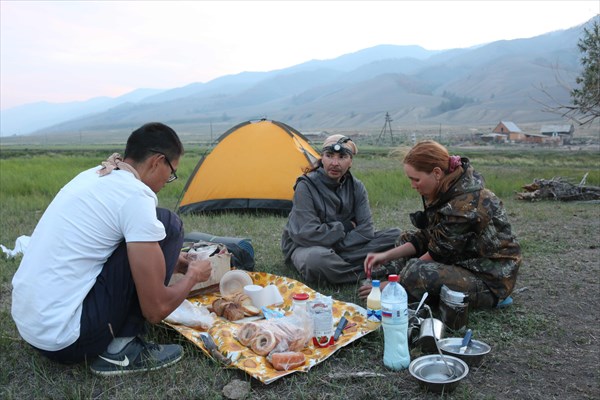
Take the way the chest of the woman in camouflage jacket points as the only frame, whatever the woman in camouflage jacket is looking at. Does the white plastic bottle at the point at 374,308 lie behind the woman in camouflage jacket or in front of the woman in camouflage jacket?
in front

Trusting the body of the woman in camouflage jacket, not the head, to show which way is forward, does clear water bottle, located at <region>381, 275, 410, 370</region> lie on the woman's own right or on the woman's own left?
on the woman's own left

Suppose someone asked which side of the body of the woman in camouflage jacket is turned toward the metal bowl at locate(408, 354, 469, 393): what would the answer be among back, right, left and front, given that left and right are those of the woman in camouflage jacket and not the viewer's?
left

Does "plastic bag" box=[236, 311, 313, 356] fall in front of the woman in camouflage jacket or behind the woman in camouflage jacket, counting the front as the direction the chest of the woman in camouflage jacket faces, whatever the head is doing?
in front

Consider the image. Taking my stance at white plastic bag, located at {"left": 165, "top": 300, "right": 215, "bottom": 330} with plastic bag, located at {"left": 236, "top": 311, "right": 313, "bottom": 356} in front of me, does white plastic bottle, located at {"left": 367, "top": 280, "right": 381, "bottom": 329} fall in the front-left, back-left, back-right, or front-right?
front-left

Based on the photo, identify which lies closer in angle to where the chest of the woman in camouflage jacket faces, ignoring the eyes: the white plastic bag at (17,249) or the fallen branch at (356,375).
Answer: the white plastic bag

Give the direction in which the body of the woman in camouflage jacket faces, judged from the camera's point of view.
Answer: to the viewer's left

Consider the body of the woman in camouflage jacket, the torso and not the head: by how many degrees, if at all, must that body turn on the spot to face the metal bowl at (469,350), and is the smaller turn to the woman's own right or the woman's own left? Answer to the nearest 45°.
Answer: approximately 90° to the woman's own left

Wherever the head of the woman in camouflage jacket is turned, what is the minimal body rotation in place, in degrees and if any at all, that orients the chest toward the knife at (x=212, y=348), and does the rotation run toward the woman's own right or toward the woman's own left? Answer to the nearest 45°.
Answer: approximately 45° to the woman's own left

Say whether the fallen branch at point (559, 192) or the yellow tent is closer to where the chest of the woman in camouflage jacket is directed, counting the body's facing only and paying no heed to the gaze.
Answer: the yellow tent

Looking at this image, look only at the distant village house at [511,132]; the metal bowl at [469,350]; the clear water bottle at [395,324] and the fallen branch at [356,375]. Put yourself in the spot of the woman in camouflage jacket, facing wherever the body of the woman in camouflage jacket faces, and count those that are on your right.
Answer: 1

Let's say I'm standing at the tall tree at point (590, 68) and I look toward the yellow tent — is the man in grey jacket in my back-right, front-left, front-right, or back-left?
front-left

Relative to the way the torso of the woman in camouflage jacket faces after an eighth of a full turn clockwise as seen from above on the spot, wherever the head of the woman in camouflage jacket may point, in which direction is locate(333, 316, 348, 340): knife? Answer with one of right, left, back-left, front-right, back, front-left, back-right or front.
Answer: left

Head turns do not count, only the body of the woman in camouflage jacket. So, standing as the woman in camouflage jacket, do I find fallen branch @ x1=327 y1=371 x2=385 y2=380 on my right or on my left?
on my left

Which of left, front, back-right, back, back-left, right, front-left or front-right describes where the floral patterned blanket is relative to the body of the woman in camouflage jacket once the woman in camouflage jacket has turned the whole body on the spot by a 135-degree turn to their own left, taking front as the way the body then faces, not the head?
right

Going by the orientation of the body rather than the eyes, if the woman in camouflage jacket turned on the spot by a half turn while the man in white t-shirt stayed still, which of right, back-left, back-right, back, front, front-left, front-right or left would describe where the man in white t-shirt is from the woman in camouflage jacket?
back-right

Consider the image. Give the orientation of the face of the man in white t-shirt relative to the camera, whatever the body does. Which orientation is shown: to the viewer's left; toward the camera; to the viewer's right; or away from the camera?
to the viewer's right

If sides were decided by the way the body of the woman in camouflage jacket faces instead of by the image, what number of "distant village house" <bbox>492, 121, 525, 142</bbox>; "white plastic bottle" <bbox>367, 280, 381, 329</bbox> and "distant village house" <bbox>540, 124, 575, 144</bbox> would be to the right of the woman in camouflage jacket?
2

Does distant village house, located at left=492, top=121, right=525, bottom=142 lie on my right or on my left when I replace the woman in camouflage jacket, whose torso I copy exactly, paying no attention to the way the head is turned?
on my right
